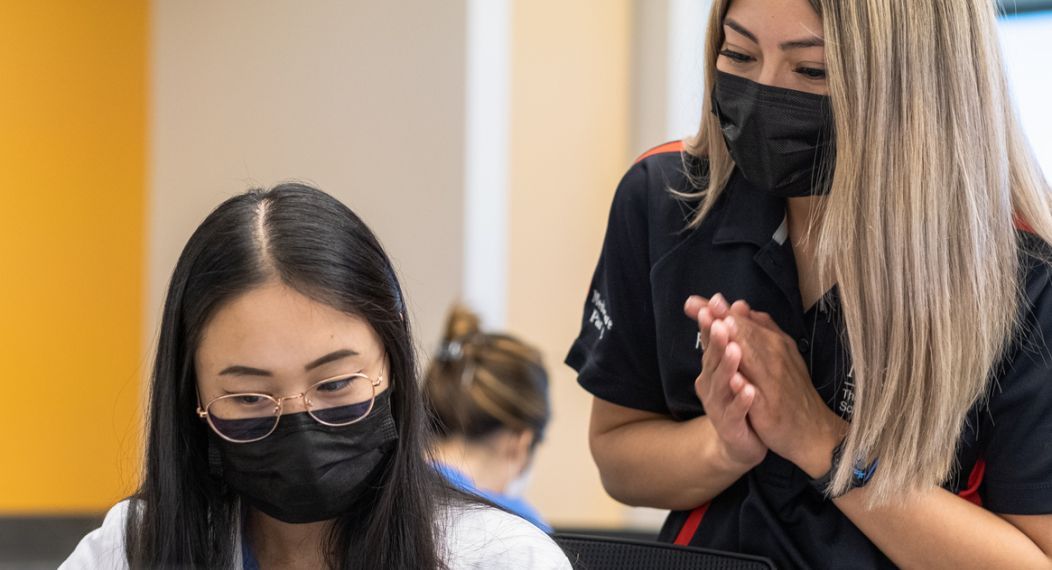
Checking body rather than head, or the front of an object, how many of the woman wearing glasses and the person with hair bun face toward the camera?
1

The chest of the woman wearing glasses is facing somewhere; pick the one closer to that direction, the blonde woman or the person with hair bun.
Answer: the blonde woman

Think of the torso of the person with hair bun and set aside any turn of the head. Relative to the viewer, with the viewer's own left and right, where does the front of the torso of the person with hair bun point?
facing away from the viewer and to the right of the viewer

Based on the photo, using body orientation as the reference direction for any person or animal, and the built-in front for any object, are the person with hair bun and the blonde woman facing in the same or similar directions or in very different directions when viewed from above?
very different directions

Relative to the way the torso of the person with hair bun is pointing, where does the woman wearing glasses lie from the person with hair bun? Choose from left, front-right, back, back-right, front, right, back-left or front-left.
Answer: back-right

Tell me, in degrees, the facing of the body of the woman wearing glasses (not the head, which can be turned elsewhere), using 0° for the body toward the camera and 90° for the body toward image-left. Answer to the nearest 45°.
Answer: approximately 0°

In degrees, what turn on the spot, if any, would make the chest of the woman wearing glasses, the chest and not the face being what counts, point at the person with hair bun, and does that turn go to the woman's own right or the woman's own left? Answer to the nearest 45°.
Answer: approximately 180°

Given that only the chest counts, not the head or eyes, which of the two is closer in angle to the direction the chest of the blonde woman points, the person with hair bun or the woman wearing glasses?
the woman wearing glasses

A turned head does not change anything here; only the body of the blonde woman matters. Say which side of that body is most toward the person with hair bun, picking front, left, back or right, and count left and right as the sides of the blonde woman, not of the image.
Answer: right

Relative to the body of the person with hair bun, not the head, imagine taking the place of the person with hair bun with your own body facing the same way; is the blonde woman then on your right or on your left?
on your right

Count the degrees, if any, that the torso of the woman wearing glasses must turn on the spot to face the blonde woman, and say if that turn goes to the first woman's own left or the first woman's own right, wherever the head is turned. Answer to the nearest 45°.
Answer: approximately 90° to the first woman's own left
